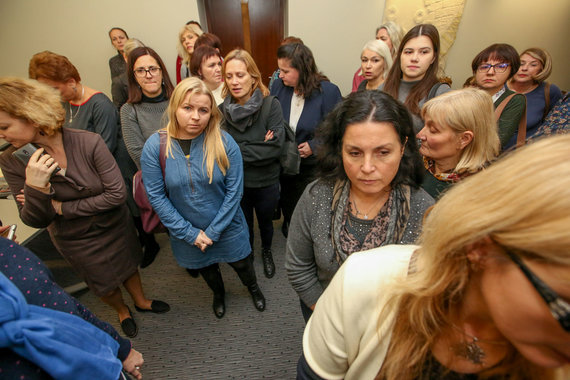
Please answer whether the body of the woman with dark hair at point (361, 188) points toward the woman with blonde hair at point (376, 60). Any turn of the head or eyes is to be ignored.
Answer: no

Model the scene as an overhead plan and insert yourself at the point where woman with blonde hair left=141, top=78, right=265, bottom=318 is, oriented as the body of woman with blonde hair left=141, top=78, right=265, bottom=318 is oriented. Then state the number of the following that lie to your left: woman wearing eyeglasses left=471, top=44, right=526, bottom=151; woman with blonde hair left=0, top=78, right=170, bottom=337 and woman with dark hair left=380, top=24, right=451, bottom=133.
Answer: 2

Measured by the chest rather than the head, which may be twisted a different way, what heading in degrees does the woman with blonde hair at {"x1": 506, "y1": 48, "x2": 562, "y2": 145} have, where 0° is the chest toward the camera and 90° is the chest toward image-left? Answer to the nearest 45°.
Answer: approximately 45°

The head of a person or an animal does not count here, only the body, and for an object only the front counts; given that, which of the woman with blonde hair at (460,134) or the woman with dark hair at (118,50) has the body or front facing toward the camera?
the woman with dark hair

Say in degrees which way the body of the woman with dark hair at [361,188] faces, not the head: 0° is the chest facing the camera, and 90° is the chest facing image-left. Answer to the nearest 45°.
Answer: approximately 0°

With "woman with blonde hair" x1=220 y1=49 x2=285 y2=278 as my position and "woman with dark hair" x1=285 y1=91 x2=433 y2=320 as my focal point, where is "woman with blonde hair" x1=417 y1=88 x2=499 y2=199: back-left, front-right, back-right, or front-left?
front-left

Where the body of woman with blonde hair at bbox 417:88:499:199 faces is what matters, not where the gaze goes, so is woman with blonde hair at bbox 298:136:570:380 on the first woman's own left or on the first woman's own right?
on the first woman's own left

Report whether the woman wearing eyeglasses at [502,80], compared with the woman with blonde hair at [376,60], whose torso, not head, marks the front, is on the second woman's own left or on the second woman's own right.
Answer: on the second woman's own left

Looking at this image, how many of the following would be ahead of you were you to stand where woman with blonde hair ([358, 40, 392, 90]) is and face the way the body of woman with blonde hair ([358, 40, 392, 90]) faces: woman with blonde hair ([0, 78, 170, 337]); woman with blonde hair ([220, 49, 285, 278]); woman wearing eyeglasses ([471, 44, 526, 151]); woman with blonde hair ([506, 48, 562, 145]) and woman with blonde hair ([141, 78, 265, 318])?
3

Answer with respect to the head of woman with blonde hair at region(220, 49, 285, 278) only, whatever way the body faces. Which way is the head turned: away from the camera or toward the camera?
toward the camera

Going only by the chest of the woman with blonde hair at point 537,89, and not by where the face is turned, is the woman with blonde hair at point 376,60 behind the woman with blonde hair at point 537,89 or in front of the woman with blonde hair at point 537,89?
in front

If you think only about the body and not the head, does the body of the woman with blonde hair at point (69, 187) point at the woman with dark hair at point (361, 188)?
no

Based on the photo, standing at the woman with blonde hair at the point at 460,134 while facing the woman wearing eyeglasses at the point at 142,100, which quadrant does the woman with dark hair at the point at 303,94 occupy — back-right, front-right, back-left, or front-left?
front-right

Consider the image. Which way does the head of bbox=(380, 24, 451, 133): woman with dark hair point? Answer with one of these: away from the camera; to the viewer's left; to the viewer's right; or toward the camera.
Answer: toward the camera

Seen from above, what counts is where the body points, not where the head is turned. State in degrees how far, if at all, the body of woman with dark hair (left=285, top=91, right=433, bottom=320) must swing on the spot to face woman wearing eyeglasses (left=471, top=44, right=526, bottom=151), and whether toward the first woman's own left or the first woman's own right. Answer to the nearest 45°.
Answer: approximately 135° to the first woman's own left

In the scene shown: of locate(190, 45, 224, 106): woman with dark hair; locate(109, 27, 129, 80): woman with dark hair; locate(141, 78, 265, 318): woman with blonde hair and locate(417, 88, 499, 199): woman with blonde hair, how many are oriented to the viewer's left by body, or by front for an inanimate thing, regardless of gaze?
1

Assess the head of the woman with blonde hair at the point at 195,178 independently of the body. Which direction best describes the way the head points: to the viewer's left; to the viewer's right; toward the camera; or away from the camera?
toward the camera

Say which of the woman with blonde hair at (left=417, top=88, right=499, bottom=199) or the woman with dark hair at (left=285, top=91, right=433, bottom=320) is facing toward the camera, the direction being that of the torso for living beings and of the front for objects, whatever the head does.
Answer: the woman with dark hair
